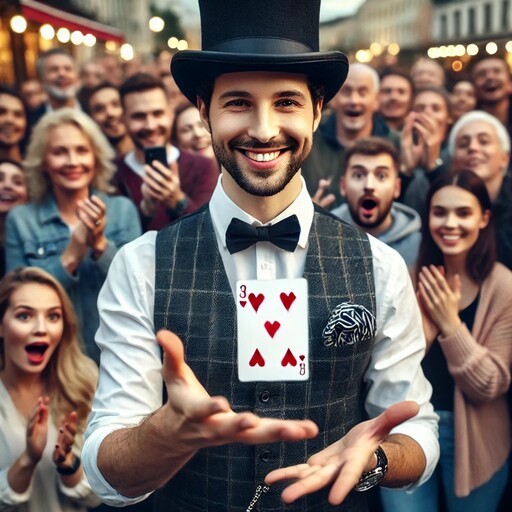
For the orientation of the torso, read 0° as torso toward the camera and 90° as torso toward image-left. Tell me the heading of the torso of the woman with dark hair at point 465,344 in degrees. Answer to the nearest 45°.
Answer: approximately 45°

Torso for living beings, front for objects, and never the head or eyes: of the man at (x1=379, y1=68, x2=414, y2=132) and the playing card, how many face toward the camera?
2

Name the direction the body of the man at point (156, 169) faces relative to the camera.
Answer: toward the camera

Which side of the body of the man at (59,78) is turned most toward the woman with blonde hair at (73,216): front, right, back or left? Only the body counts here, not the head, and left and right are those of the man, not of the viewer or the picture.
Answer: front

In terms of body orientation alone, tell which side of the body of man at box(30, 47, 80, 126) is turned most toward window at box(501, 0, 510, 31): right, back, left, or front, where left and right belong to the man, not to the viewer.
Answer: left

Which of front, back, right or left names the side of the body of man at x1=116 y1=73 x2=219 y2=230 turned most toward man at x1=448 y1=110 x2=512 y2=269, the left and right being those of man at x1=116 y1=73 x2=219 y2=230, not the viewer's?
left

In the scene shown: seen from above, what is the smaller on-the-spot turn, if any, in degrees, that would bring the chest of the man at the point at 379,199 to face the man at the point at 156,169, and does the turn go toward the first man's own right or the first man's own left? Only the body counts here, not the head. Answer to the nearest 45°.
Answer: approximately 90° to the first man's own right

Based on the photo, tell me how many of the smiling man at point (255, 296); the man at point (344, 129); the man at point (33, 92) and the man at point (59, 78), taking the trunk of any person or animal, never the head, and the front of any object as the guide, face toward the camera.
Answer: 4

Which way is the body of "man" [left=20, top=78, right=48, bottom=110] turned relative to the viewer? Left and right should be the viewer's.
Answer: facing the viewer

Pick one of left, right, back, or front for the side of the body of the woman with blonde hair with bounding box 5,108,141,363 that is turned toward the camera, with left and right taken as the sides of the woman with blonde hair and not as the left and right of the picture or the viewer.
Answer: front

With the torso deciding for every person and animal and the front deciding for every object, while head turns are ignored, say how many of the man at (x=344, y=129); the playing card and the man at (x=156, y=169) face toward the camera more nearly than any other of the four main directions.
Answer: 3

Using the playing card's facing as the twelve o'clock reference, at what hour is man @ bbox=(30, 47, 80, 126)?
The man is roughly at 5 o'clock from the playing card.

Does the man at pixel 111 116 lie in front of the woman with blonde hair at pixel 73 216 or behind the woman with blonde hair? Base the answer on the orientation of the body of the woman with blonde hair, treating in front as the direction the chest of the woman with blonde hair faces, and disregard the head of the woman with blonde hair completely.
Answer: behind

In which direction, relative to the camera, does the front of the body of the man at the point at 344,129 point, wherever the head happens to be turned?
toward the camera

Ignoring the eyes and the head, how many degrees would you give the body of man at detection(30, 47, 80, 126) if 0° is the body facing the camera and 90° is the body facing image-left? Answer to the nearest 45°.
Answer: approximately 0°
